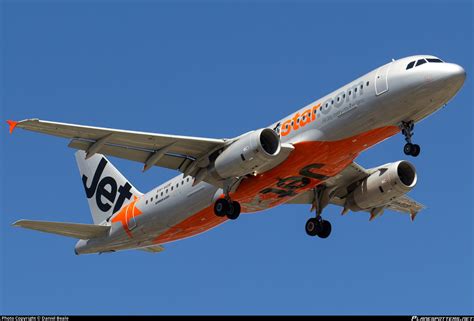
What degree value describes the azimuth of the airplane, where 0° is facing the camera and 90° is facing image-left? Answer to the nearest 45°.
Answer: approximately 315°
